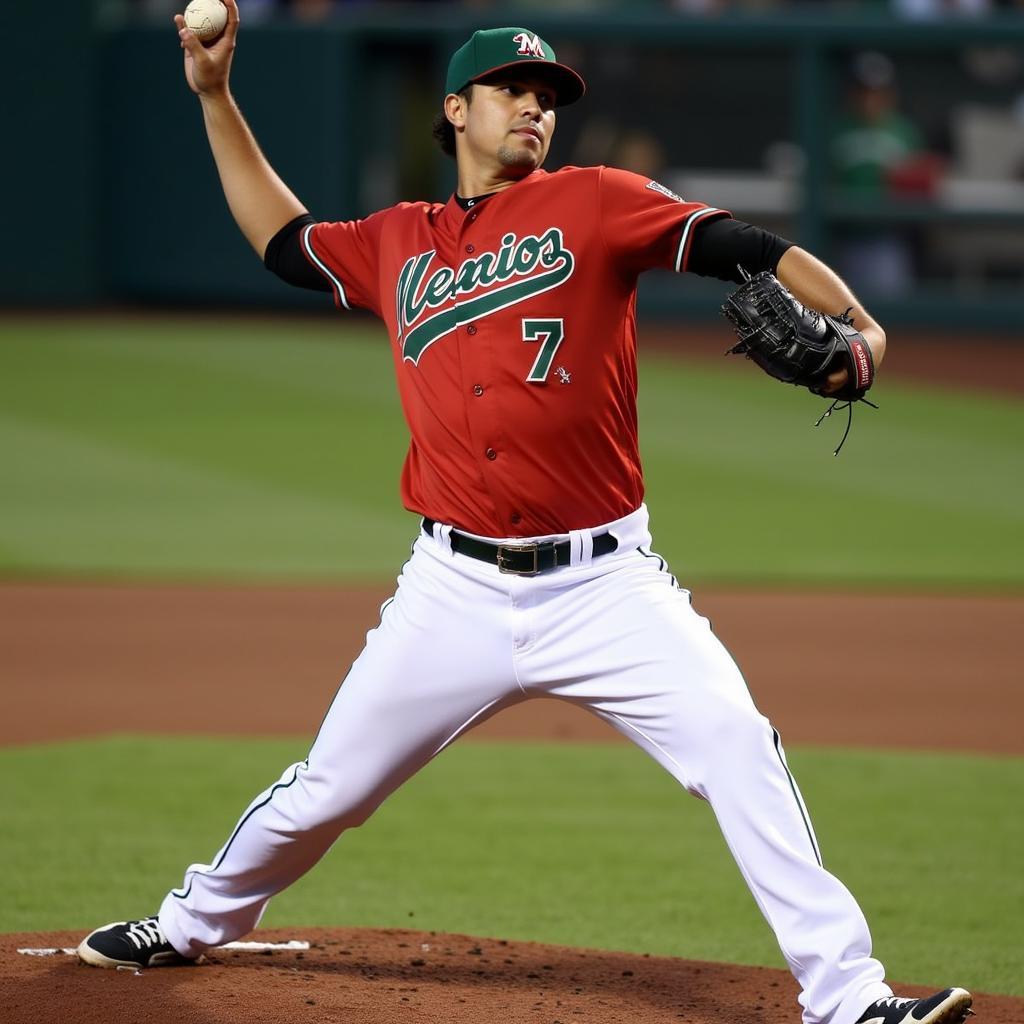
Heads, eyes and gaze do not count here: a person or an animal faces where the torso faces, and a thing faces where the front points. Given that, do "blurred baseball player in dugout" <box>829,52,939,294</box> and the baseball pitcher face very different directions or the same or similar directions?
same or similar directions

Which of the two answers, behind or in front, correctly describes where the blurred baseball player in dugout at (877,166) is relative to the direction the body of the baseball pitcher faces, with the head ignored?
behind

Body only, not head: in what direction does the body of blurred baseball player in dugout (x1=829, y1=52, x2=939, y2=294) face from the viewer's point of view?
toward the camera

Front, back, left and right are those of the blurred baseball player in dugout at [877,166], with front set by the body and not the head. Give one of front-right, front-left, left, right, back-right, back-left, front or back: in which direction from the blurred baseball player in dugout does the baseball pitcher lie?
front

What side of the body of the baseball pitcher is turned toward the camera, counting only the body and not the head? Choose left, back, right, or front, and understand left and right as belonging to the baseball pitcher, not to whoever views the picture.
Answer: front

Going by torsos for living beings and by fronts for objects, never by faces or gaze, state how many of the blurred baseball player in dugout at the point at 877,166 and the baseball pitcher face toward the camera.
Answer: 2
